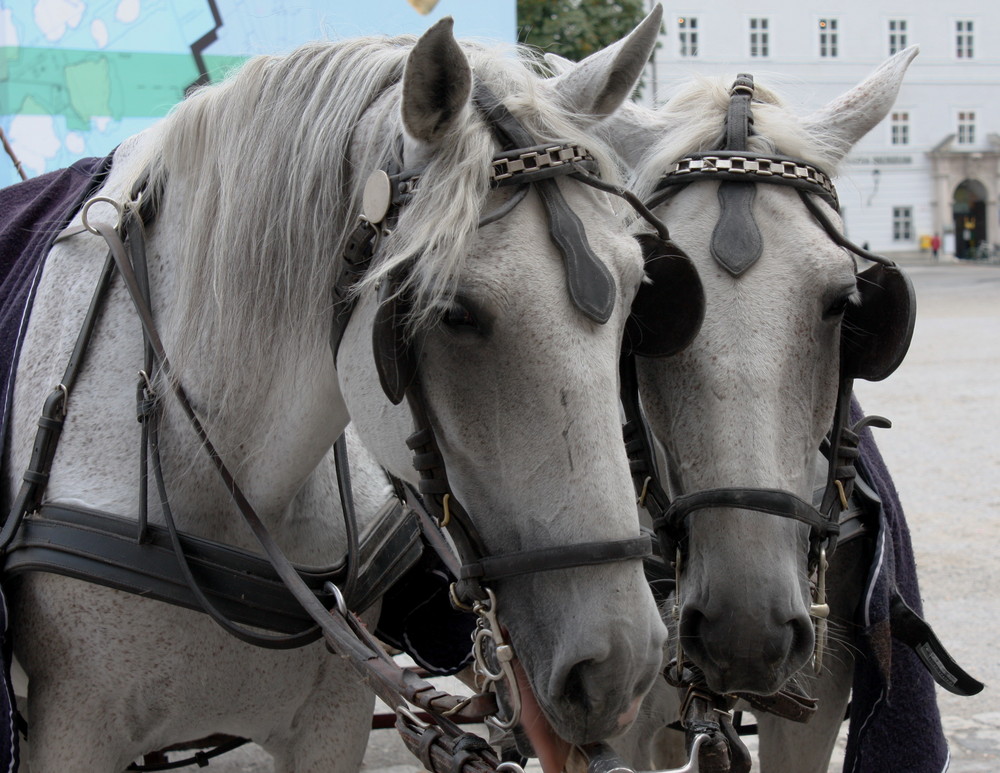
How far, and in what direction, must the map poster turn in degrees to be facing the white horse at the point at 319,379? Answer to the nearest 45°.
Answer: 0° — it already faces it

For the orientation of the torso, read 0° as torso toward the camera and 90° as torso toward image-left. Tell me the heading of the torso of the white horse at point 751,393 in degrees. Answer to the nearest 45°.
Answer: approximately 0°

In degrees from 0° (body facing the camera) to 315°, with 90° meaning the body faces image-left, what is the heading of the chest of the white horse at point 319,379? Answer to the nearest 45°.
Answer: approximately 315°

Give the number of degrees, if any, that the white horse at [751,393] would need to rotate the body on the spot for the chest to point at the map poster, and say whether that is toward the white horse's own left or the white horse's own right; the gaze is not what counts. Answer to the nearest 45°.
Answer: approximately 135° to the white horse's own right

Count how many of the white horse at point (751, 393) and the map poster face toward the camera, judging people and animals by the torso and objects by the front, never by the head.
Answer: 2
